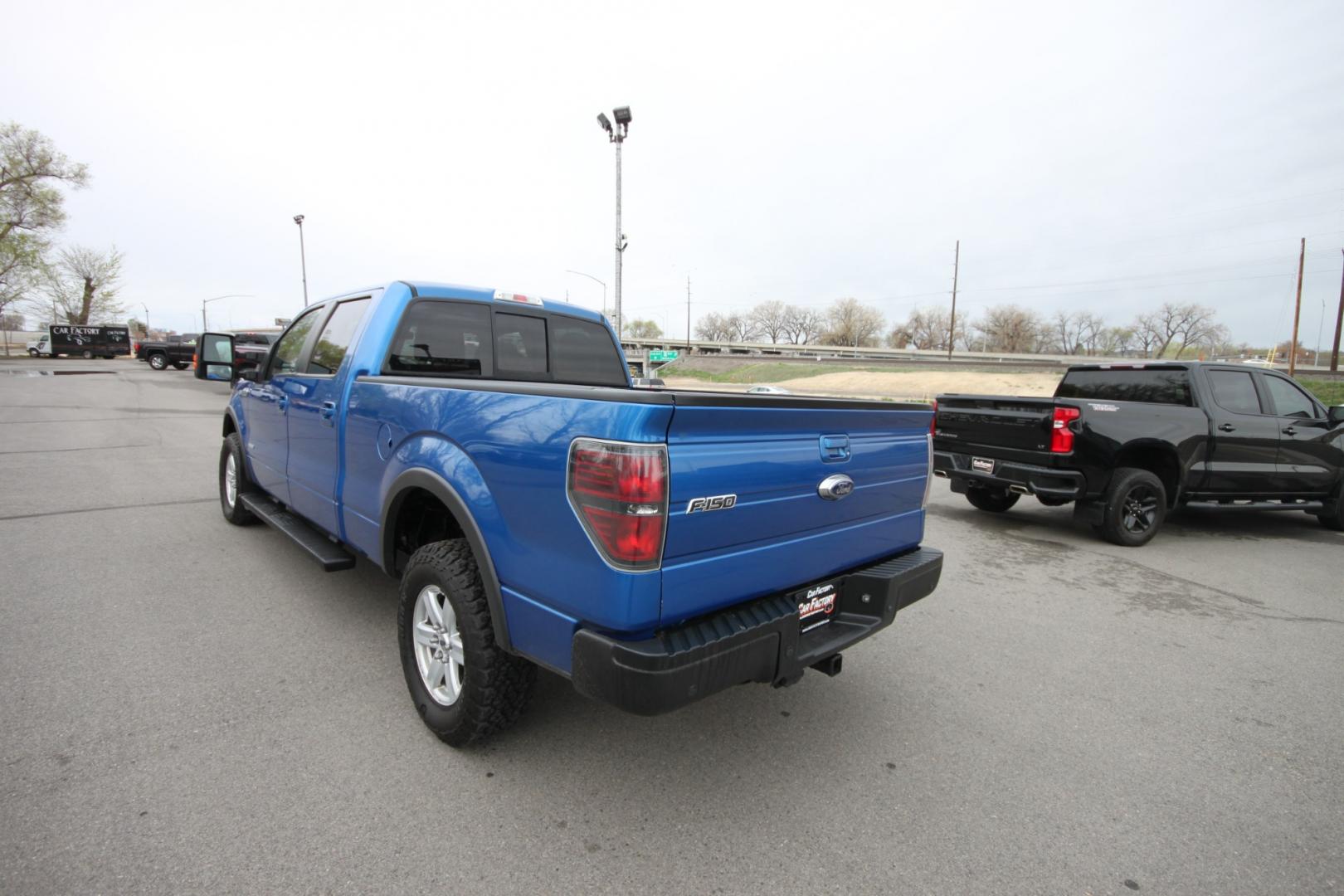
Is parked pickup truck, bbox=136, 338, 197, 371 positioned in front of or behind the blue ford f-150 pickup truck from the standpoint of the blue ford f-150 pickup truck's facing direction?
in front

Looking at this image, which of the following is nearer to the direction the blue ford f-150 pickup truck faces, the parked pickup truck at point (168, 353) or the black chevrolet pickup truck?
the parked pickup truck

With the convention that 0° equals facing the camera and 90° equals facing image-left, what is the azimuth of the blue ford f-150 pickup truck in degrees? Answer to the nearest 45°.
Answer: approximately 135°

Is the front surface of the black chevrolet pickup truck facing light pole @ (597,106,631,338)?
no

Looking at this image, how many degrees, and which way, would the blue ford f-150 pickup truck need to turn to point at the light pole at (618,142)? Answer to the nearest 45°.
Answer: approximately 45° to its right

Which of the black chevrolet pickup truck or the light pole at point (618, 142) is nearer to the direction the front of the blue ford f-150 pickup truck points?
the light pole

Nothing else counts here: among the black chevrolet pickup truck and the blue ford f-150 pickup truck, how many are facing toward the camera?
0

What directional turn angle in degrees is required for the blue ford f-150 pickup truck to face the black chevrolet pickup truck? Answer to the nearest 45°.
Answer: approximately 90° to its right

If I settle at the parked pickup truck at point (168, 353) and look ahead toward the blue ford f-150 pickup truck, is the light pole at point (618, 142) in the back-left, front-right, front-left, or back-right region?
front-left

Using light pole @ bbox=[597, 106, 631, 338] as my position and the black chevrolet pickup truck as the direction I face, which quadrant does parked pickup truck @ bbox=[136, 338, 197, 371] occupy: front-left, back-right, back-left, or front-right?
back-right

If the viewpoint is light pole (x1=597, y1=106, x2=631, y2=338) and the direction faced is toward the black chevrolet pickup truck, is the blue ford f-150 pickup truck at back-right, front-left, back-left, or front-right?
front-right

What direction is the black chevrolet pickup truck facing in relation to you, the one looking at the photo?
facing away from the viewer and to the right of the viewer

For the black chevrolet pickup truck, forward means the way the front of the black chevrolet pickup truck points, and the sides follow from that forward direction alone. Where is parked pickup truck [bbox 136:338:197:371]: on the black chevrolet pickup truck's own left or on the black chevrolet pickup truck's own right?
on the black chevrolet pickup truck's own left

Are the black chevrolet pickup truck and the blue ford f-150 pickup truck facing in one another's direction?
no
